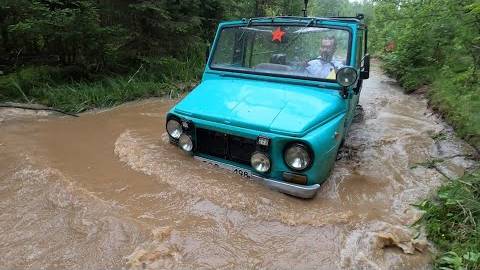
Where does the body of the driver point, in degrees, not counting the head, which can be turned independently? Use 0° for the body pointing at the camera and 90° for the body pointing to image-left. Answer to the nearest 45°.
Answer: approximately 45°

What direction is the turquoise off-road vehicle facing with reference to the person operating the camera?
facing the viewer and to the left of the viewer
